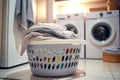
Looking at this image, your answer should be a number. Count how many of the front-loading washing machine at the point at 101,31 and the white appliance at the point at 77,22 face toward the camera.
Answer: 2

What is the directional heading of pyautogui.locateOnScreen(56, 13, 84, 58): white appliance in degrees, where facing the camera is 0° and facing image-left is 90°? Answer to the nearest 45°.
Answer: approximately 0°

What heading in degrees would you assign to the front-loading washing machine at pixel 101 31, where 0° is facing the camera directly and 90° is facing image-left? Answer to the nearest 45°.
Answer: approximately 0°

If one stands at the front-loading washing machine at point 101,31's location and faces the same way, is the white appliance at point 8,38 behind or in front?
in front
